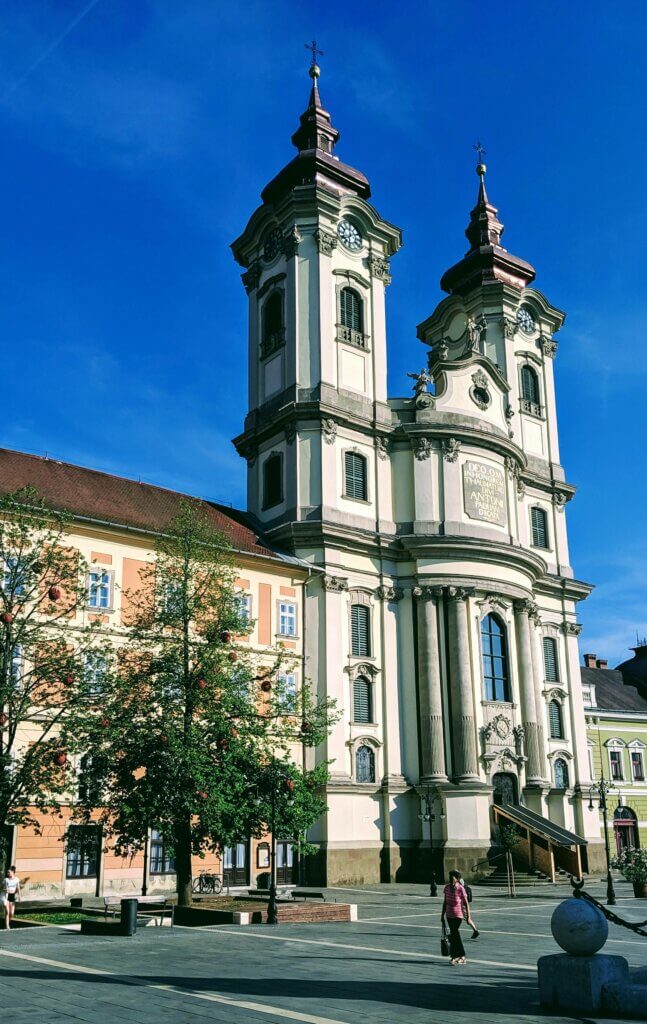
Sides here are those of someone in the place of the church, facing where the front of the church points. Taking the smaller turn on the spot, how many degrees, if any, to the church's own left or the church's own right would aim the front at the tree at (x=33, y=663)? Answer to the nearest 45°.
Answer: approximately 90° to the church's own right

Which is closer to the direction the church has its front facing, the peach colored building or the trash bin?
the trash bin

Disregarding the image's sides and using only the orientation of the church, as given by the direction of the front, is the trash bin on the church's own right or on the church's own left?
on the church's own right

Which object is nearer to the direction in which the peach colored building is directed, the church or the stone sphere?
the stone sphere

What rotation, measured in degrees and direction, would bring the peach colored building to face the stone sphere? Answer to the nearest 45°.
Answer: approximately 45° to its right

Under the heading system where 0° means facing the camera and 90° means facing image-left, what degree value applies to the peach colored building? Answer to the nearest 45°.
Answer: approximately 315°

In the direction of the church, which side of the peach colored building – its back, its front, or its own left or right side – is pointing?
left

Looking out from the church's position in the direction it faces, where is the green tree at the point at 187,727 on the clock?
The green tree is roughly at 2 o'clock from the church.

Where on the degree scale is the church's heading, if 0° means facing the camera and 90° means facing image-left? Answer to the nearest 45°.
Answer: approximately 315°
